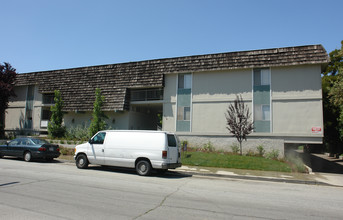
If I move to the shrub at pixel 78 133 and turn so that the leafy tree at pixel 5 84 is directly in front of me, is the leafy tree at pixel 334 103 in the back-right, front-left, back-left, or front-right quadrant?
back-right

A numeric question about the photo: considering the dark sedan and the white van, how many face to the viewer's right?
0

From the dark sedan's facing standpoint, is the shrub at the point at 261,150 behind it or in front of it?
behind

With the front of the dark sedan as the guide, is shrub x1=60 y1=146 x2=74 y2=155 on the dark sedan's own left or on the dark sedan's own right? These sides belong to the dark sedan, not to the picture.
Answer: on the dark sedan's own right

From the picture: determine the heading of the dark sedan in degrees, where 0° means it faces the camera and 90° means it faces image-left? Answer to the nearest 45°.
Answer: approximately 135°

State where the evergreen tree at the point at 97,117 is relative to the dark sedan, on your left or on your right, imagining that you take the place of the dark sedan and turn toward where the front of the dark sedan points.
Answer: on your right

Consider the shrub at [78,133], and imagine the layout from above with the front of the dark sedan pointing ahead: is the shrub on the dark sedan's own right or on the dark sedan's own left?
on the dark sedan's own right

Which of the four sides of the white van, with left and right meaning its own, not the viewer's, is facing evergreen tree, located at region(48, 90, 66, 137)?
front

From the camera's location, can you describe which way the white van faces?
facing away from the viewer and to the left of the viewer

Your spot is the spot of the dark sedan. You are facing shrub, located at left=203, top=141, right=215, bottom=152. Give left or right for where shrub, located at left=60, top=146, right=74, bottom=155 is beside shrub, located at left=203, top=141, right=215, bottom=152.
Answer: left

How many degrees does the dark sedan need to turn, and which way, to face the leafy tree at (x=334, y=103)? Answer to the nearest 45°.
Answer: approximately 135° to its right

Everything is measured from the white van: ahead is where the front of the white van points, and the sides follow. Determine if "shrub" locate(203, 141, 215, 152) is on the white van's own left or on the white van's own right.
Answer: on the white van's own right

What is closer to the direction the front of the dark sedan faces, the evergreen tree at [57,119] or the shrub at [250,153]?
the evergreen tree

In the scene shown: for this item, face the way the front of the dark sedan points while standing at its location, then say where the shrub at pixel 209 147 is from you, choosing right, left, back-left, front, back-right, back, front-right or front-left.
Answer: back-right
